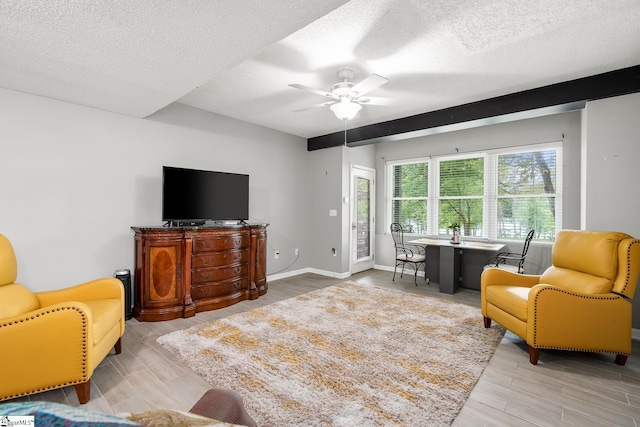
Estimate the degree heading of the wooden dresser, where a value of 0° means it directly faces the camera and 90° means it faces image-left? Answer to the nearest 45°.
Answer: approximately 315°

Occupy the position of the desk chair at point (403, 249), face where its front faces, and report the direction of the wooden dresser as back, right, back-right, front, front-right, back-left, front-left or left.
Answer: right

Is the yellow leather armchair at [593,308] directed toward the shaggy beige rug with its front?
yes

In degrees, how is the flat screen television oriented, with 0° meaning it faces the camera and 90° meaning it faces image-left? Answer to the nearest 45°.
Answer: approximately 315°

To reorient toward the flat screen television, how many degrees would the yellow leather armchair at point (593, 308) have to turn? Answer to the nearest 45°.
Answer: approximately 45° to its right

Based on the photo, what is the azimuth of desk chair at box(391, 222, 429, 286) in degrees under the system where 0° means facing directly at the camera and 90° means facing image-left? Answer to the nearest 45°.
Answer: approximately 315°

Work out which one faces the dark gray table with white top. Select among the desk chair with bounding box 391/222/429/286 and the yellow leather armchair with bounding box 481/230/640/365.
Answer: the desk chair

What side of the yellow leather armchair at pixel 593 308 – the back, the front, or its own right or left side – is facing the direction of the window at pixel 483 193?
right

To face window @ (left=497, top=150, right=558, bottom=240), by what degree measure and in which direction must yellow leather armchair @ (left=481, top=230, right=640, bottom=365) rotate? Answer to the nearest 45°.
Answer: approximately 135° to its right
